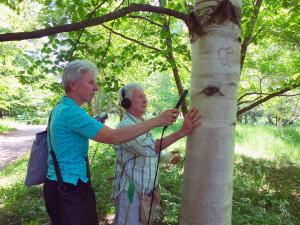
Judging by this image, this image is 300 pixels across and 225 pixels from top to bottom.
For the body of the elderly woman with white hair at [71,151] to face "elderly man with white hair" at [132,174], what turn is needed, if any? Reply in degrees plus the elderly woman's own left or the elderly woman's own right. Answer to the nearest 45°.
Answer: approximately 45° to the elderly woman's own left

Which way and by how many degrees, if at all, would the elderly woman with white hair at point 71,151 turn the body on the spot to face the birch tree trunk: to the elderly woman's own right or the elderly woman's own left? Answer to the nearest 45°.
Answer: approximately 45° to the elderly woman's own right

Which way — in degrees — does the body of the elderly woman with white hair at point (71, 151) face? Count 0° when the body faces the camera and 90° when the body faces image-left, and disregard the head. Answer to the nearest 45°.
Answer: approximately 270°
